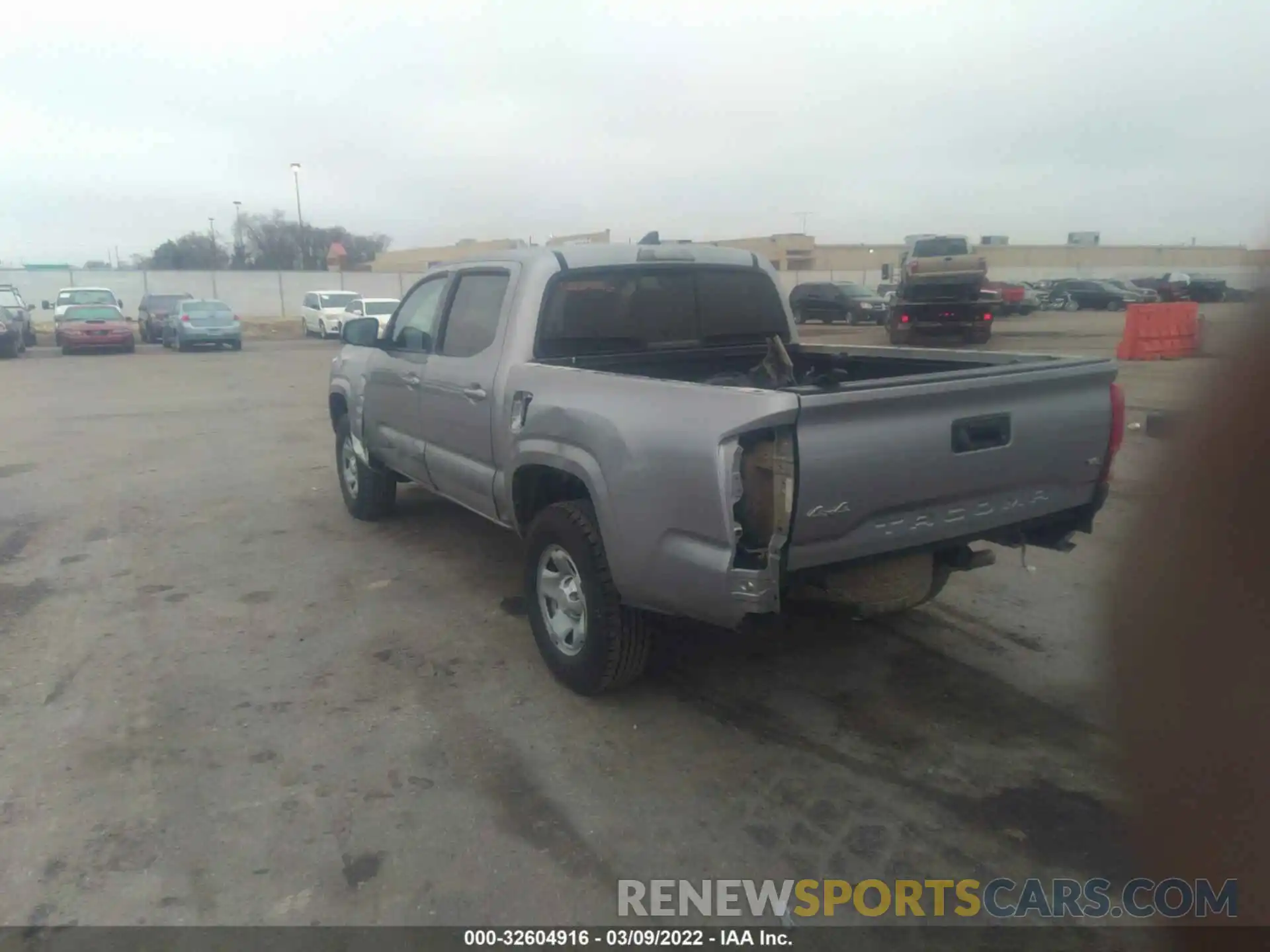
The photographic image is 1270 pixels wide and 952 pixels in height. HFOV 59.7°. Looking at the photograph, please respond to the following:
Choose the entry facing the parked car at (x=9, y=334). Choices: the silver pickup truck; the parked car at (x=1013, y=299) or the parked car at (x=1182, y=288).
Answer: the silver pickup truck

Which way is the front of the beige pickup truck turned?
away from the camera

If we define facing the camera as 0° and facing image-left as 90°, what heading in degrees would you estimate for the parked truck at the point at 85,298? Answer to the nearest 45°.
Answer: approximately 0°

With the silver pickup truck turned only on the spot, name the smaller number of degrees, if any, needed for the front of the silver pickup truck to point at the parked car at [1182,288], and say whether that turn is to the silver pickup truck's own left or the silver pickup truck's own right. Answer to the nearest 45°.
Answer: approximately 90° to the silver pickup truck's own right
